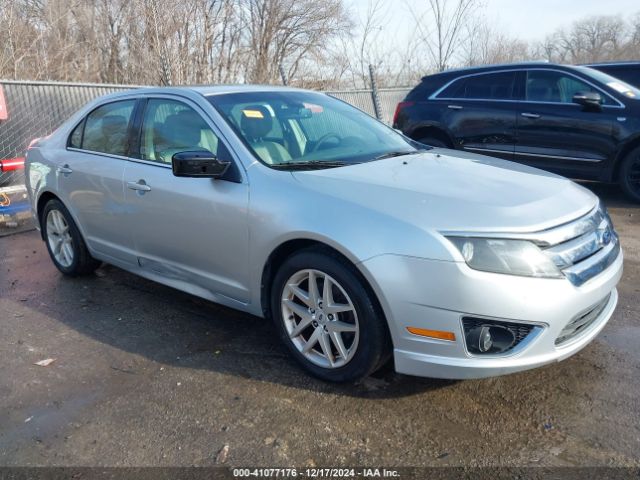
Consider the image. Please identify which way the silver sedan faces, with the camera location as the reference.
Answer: facing the viewer and to the right of the viewer

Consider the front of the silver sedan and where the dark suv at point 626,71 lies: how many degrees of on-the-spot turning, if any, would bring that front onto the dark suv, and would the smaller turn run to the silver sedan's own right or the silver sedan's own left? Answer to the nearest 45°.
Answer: approximately 90° to the silver sedan's own left

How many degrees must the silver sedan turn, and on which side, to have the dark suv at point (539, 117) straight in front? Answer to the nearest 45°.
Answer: approximately 90° to its left

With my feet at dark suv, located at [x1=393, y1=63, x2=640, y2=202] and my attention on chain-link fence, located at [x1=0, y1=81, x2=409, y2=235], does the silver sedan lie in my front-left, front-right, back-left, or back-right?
front-left

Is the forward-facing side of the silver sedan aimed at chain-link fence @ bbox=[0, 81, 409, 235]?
no
